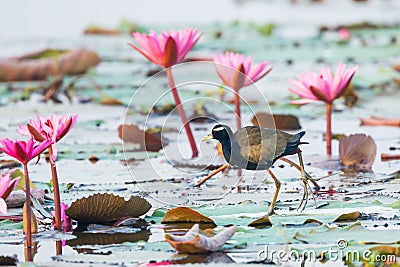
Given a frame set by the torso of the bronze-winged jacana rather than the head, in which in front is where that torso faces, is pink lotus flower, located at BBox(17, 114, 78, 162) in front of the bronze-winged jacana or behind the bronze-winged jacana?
in front

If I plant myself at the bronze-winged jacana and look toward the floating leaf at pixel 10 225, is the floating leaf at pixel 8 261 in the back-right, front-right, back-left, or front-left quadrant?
front-left

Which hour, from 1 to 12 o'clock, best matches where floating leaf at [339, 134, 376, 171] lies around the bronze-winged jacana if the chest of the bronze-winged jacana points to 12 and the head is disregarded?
The floating leaf is roughly at 4 o'clock from the bronze-winged jacana.

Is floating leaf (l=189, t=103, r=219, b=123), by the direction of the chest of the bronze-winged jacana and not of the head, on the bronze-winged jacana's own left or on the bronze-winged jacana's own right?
on the bronze-winged jacana's own right

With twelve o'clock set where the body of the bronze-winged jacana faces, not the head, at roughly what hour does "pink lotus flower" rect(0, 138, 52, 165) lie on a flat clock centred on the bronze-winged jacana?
The pink lotus flower is roughly at 11 o'clock from the bronze-winged jacana.

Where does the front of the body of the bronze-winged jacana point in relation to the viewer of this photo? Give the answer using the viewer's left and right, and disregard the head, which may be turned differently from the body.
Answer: facing to the left of the viewer

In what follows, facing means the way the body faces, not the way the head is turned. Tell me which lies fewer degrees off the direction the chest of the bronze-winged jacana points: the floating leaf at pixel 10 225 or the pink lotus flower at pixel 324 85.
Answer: the floating leaf

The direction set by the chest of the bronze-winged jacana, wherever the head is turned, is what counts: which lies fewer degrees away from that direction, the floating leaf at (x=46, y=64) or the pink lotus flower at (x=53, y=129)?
the pink lotus flower

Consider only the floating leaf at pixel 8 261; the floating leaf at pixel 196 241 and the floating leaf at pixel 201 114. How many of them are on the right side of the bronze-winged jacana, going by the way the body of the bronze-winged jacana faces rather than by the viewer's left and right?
1

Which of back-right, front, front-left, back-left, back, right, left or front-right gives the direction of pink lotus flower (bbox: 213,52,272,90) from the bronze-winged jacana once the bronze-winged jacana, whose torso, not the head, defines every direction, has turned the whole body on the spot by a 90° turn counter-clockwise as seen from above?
back
